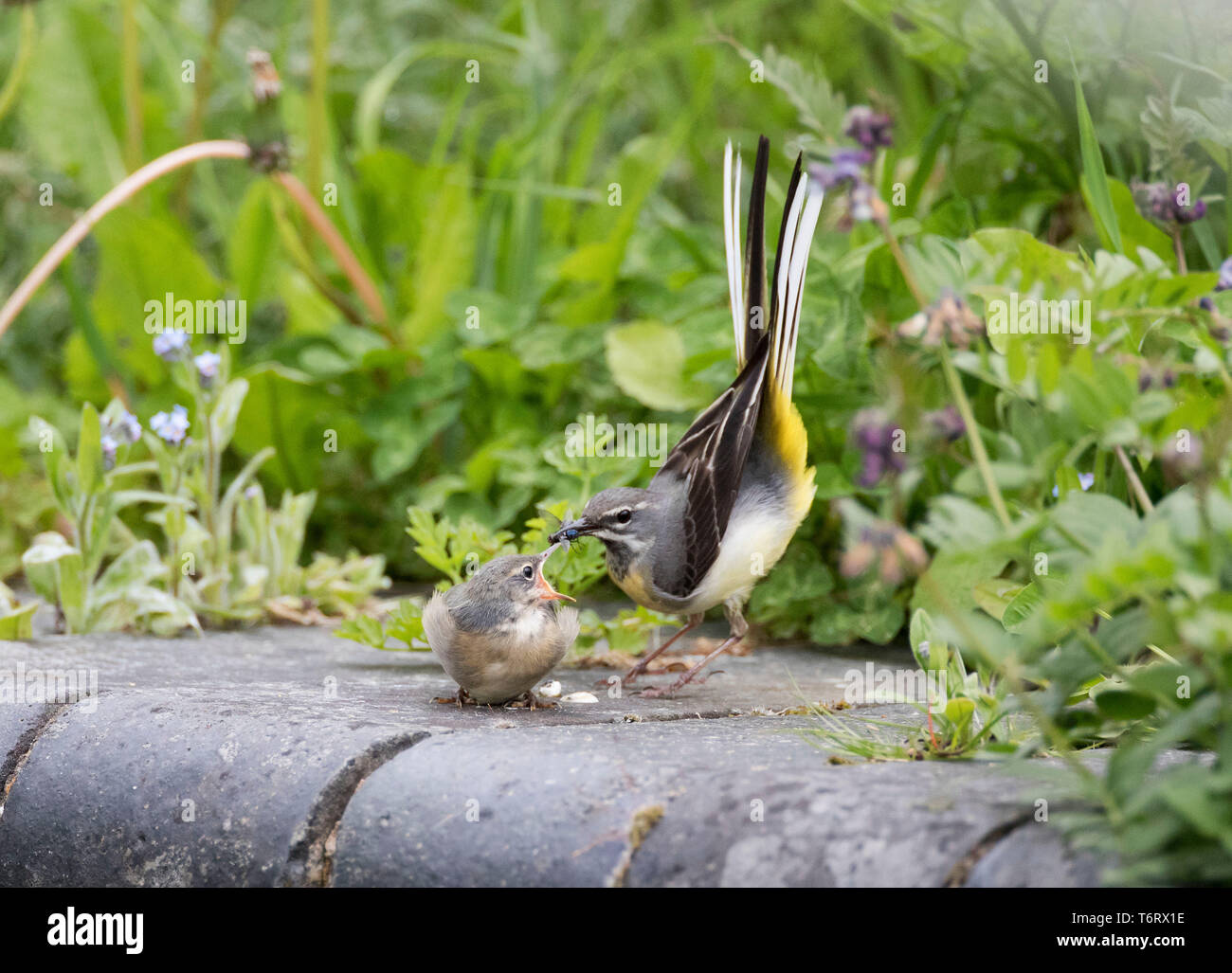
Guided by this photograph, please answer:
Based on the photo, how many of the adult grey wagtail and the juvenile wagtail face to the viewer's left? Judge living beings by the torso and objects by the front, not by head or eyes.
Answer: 1

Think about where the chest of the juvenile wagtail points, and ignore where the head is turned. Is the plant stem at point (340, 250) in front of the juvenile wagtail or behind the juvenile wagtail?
behind

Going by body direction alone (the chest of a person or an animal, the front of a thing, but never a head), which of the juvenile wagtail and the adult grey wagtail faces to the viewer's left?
the adult grey wagtail

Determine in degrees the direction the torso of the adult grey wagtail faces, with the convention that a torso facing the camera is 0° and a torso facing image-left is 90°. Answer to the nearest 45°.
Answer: approximately 90°

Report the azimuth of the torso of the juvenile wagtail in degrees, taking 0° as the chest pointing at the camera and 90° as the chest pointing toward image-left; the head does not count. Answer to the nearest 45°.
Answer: approximately 315°
